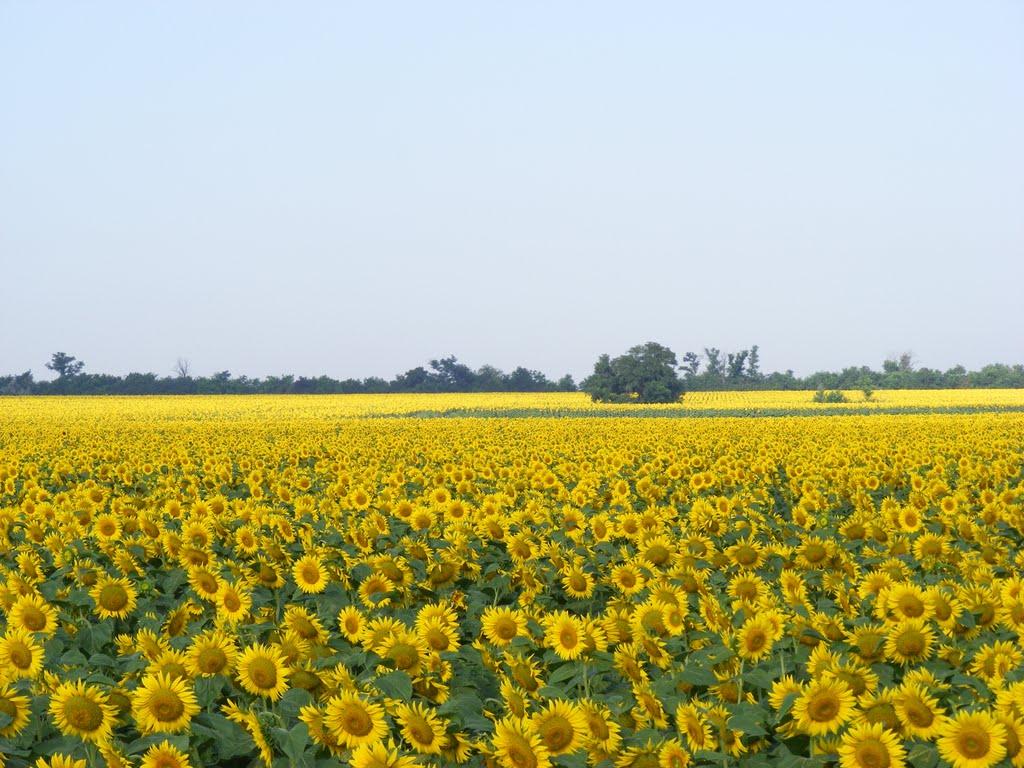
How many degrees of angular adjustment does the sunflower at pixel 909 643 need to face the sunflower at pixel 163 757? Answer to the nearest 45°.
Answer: approximately 45° to its right

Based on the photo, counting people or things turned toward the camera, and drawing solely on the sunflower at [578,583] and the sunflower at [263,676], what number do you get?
2

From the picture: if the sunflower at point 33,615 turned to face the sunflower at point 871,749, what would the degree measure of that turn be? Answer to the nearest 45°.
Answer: approximately 45° to its left

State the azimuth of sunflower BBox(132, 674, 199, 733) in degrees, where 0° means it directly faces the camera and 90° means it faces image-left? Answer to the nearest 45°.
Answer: approximately 0°

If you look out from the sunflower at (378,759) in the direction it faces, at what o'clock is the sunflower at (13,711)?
the sunflower at (13,711) is roughly at 4 o'clock from the sunflower at (378,759).

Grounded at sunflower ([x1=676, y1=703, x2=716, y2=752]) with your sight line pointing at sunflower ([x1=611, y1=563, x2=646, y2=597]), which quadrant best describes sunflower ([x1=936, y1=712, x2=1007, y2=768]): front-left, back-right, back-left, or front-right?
back-right

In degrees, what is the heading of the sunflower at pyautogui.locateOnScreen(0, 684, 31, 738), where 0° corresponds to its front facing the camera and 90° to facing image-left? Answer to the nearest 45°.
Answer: approximately 0°
